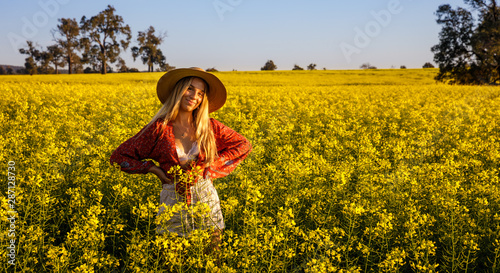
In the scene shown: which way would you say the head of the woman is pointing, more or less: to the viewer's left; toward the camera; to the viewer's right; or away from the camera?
toward the camera

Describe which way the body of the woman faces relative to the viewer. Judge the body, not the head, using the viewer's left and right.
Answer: facing the viewer

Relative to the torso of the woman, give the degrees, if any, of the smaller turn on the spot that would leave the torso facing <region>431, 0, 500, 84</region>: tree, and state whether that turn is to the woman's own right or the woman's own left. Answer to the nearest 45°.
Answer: approximately 135° to the woman's own left
